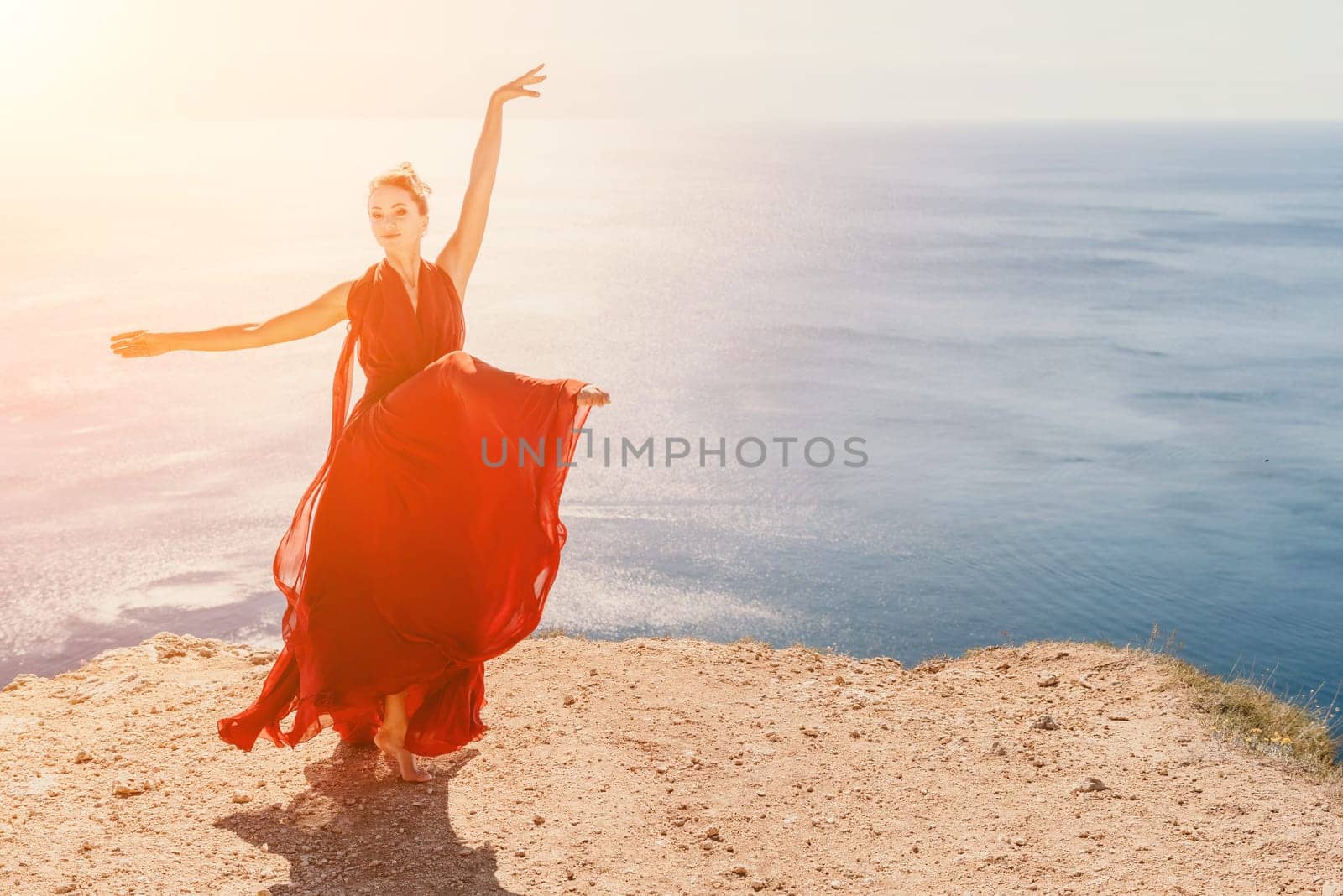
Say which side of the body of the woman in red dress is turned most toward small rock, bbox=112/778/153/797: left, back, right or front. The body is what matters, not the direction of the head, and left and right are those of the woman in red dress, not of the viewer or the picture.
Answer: right

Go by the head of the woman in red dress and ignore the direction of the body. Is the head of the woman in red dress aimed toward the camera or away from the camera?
toward the camera

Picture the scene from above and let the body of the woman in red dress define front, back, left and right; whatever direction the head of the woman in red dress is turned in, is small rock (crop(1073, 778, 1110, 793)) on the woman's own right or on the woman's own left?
on the woman's own left

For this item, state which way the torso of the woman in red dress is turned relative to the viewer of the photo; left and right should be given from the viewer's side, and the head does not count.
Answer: facing the viewer
